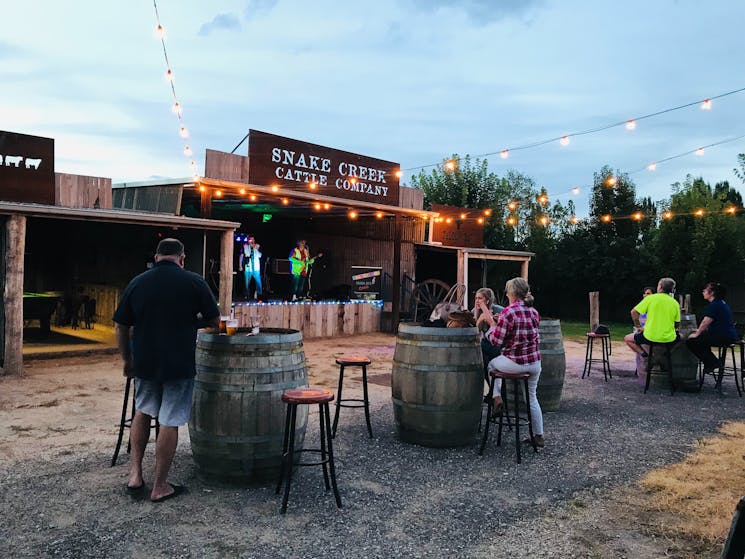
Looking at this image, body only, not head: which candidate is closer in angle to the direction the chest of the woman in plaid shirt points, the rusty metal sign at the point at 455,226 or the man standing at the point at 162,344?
the rusty metal sign

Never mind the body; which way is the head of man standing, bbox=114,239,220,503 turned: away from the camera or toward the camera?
away from the camera

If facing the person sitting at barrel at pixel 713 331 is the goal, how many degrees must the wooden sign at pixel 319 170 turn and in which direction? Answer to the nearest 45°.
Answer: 0° — it already faces them

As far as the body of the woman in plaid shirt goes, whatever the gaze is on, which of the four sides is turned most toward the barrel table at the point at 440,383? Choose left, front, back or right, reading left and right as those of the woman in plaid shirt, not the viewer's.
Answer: left

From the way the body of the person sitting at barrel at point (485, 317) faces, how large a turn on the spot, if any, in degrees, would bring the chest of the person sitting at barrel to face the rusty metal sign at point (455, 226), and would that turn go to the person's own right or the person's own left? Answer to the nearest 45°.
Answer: approximately 135° to the person's own right

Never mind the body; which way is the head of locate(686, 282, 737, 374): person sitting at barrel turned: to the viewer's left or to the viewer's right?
to the viewer's left

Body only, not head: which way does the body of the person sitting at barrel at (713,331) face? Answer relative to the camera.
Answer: to the viewer's left

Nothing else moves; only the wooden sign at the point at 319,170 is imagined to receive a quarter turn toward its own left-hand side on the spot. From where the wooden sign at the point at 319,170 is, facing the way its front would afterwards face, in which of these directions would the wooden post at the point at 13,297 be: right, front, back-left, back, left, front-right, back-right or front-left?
back

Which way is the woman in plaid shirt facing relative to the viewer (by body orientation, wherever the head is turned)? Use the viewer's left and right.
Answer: facing away from the viewer and to the left of the viewer

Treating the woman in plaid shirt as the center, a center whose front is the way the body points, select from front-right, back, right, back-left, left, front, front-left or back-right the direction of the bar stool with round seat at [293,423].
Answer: left

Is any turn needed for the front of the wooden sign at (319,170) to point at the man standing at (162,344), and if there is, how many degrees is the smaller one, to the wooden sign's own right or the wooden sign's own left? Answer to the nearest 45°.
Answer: approximately 45° to the wooden sign's own right

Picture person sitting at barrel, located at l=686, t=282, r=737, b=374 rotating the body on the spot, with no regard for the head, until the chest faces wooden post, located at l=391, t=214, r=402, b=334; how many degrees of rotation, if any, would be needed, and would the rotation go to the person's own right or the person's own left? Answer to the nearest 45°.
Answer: approximately 45° to the person's own right

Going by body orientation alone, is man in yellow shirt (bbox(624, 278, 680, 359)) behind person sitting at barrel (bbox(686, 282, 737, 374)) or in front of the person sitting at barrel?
in front

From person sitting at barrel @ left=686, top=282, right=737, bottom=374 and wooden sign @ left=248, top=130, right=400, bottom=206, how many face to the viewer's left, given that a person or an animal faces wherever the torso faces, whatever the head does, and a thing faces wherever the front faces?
1
